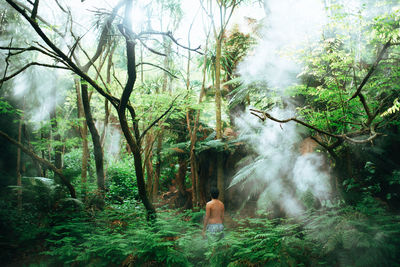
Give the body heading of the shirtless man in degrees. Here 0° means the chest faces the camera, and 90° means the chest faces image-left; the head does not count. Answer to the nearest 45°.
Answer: approximately 180°

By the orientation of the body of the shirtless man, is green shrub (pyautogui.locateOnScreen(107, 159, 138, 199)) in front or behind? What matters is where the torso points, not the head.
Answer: in front

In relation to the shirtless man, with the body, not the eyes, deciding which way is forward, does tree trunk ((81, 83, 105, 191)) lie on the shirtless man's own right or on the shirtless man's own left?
on the shirtless man's own left

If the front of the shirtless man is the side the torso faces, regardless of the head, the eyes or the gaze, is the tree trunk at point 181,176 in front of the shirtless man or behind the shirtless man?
in front
